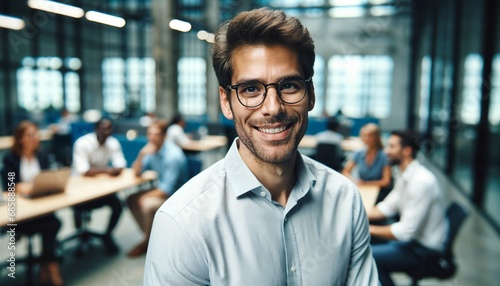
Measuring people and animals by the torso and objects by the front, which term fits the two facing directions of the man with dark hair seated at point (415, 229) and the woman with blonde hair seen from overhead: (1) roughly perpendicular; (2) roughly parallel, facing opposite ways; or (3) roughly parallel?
roughly perpendicular

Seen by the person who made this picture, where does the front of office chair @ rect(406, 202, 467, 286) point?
facing to the left of the viewer

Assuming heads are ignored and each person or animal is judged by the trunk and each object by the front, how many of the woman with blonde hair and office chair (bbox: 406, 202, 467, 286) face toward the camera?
1

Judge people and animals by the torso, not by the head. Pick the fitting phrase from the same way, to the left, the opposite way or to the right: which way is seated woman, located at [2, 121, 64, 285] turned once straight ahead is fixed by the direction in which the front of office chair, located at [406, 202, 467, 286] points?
the opposite way

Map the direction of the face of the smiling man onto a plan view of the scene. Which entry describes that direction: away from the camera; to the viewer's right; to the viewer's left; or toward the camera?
toward the camera

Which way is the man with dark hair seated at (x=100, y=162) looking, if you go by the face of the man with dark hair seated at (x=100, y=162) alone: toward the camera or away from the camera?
toward the camera

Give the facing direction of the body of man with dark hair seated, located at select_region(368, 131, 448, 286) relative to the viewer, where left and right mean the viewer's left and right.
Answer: facing to the left of the viewer

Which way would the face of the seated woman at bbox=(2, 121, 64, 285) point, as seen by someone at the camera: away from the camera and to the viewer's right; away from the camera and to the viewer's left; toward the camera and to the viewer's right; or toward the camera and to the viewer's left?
toward the camera and to the viewer's right

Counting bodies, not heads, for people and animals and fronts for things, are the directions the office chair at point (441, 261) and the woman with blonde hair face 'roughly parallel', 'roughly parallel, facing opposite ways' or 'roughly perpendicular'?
roughly perpendicular

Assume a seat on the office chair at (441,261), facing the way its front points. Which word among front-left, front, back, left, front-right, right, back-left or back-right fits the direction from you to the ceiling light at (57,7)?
front

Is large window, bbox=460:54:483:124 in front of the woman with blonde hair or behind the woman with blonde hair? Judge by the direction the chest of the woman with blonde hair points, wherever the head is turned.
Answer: behind

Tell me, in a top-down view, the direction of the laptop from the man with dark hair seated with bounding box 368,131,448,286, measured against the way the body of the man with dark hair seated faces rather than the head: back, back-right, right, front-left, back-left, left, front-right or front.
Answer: front

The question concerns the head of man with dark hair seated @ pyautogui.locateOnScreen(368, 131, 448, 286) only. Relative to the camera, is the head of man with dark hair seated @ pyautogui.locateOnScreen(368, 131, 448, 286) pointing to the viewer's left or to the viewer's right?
to the viewer's left

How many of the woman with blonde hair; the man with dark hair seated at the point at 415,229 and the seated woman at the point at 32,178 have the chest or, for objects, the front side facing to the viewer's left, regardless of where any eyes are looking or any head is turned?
1

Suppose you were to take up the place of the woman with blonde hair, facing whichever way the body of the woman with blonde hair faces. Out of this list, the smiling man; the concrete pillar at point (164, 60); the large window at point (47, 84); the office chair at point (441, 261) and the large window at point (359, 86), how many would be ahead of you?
2

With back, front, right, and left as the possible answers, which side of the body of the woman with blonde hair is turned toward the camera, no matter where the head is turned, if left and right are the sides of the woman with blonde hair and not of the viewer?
front

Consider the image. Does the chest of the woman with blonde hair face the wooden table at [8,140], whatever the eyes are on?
no

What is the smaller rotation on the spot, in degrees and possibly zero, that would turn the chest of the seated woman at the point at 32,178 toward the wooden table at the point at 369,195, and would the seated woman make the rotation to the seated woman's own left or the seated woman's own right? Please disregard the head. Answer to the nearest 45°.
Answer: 0° — they already face it
